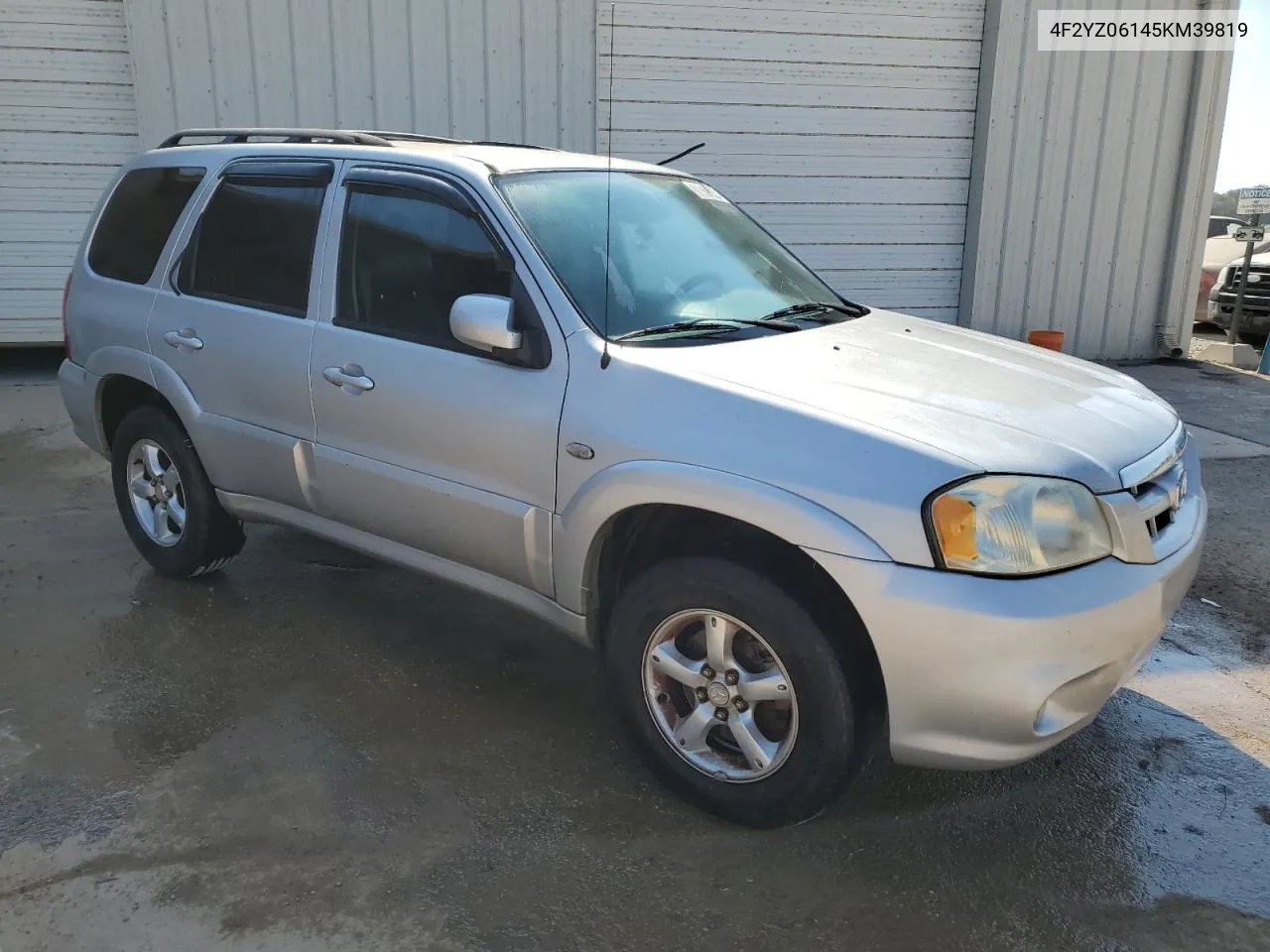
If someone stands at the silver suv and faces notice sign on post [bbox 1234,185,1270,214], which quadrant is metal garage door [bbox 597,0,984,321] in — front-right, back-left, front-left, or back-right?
front-left

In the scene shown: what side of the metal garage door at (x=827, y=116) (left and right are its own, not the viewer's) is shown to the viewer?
front

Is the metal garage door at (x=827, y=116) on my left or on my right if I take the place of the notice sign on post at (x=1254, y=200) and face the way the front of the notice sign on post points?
on my right

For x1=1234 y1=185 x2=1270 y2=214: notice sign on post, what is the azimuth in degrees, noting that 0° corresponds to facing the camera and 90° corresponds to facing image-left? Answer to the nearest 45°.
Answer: approximately 0°

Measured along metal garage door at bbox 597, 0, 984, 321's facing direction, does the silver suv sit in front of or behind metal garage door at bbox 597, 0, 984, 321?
in front

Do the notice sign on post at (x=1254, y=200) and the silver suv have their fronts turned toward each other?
no

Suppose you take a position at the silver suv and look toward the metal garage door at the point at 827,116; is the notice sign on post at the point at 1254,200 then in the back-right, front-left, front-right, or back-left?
front-right

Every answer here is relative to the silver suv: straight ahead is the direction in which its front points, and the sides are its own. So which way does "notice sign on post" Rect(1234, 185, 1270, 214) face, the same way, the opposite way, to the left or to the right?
to the right

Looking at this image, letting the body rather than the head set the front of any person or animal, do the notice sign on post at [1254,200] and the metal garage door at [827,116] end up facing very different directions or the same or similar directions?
same or similar directions

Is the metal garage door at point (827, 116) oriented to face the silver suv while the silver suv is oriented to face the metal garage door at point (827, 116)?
no

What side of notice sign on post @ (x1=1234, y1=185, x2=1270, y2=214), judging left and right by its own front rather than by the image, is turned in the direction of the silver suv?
front

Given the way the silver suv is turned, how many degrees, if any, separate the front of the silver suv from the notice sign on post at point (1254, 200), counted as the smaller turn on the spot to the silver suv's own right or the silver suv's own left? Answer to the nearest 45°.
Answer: approximately 90° to the silver suv's own left

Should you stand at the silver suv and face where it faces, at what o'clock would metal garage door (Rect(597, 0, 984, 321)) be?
The metal garage door is roughly at 8 o'clock from the silver suv.

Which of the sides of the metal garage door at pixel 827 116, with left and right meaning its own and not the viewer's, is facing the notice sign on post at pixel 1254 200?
left

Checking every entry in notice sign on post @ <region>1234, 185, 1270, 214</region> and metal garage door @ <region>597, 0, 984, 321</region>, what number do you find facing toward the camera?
2

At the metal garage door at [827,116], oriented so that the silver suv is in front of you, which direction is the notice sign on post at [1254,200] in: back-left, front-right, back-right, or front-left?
back-left
